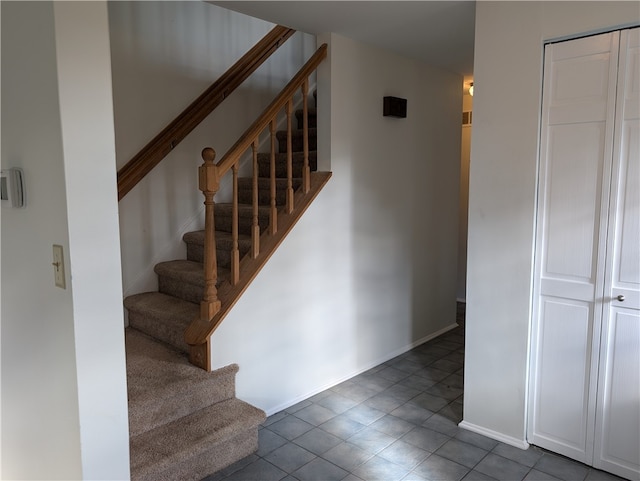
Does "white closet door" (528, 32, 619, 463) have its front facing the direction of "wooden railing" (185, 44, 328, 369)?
no

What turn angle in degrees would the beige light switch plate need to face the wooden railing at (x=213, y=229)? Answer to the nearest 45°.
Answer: approximately 180°

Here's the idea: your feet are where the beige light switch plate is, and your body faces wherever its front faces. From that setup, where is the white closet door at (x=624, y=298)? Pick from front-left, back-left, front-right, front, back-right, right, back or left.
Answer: back-left

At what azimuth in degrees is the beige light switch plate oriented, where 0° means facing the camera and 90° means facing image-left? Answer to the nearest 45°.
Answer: approximately 45°

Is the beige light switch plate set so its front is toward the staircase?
no

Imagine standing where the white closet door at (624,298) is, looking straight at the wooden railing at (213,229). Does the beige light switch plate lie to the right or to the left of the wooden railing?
left
